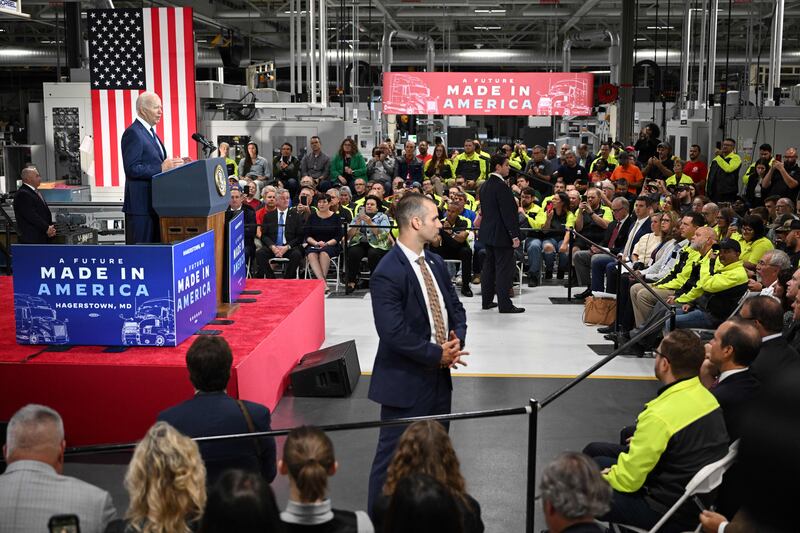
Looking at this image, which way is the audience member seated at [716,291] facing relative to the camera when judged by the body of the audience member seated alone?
to the viewer's left

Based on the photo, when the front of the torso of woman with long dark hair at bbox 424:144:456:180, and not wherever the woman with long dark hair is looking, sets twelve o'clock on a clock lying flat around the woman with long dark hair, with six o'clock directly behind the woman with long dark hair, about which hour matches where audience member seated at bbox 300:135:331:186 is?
The audience member seated is roughly at 2 o'clock from the woman with long dark hair.

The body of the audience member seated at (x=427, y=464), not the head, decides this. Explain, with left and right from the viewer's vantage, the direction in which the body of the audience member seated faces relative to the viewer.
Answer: facing away from the viewer

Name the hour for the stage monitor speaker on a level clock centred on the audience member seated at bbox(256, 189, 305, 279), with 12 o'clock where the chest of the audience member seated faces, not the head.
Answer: The stage monitor speaker is roughly at 12 o'clock from the audience member seated.

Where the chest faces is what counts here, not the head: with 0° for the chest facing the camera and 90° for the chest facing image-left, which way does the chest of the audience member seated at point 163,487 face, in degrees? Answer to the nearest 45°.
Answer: approximately 180°

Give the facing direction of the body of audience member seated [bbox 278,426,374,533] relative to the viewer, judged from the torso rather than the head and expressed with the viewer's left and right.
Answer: facing away from the viewer

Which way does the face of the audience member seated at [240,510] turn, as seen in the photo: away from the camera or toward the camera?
away from the camera

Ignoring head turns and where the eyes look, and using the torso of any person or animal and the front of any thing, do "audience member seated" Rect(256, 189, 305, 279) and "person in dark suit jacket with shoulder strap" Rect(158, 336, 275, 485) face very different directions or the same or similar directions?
very different directions

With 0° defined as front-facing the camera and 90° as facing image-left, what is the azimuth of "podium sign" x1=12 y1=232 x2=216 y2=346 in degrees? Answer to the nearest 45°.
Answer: approximately 0°

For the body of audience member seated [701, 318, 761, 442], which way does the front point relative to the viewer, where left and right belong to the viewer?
facing to the left of the viewer
